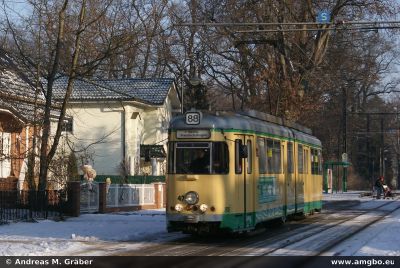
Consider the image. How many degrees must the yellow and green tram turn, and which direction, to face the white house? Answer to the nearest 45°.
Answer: approximately 135° to its right

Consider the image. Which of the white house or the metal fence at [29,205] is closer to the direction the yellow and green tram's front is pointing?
the metal fence

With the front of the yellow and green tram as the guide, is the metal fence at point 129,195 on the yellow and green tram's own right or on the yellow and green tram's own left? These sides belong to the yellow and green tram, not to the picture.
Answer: on the yellow and green tram's own right

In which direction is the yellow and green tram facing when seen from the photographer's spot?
facing the viewer and to the left of the viewer

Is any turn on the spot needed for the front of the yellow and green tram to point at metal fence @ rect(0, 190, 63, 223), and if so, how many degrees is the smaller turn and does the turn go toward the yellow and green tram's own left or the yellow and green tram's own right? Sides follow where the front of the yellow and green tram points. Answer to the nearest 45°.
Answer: approximately 90° to the yellow and green tram's own right

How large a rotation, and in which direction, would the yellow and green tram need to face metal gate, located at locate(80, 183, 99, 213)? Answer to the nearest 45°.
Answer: approximately 90° to its right
